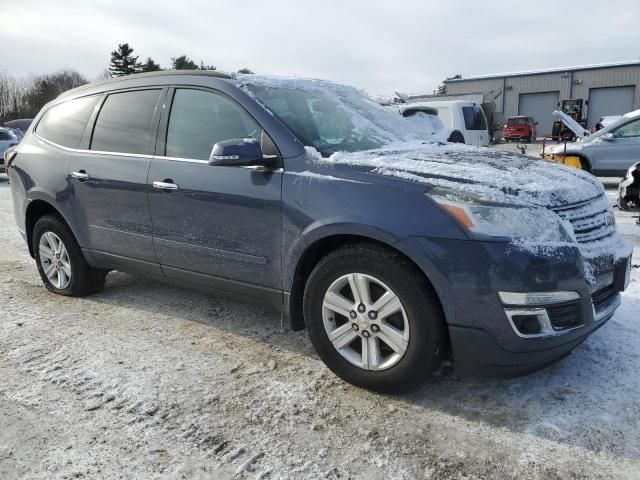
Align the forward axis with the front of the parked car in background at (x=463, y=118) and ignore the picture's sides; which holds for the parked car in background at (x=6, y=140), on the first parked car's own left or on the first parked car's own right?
on the first parked car's own left

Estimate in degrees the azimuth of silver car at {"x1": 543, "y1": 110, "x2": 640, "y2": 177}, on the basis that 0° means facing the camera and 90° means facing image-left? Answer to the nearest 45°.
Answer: approximately 90°

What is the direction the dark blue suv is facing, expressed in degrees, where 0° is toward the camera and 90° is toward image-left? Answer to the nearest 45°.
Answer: approximately 315°

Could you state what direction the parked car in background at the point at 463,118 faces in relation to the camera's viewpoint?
facing away from the viewer and to the left of the viewer

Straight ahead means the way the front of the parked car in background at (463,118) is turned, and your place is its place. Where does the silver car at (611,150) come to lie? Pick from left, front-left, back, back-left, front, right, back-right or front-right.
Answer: back

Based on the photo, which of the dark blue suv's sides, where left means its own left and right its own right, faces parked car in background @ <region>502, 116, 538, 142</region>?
left

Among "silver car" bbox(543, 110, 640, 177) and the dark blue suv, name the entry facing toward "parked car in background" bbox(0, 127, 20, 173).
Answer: the silver car

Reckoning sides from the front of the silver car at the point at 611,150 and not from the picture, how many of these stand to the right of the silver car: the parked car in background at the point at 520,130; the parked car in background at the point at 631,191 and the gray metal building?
2

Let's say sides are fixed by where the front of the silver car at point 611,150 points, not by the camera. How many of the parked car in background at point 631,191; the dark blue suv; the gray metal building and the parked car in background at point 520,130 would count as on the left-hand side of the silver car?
2

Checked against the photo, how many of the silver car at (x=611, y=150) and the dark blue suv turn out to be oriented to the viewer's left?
1

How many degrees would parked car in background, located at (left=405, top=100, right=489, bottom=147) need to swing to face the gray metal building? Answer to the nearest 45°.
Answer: approximately 45° to its right

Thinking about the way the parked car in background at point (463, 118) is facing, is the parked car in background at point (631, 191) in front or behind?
behind
